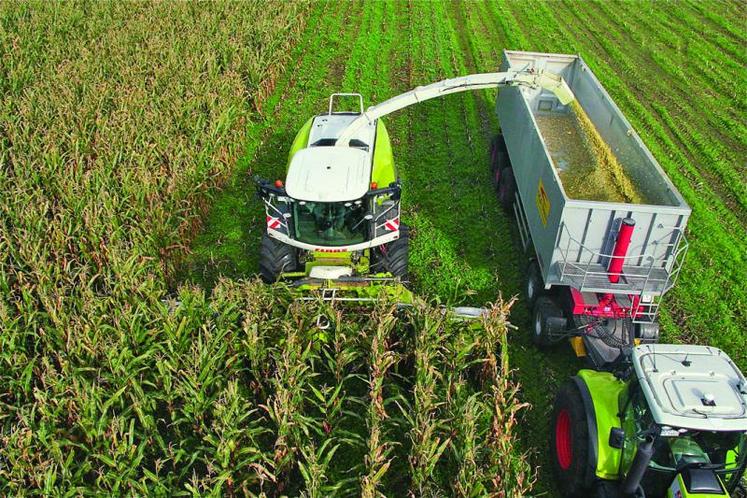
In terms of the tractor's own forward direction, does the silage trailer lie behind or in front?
behind

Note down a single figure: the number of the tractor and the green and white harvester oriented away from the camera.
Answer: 0

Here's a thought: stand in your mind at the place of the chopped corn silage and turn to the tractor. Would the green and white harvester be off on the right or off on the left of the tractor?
right

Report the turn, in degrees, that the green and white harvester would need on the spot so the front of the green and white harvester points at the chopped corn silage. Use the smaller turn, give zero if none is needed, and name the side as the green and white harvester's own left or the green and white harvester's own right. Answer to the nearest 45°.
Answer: approximately 135° to the green and white harvester's own left

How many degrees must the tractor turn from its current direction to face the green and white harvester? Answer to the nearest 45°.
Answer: approximately 135° to its right

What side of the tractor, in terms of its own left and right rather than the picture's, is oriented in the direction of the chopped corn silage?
back

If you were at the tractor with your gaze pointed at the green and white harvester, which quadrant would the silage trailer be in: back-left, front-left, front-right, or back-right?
front-right

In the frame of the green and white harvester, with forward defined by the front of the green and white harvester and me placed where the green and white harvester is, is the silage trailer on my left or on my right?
on my left

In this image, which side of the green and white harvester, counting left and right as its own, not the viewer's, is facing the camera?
front

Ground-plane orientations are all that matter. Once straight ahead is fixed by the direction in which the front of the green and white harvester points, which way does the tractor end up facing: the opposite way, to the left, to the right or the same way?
the same way

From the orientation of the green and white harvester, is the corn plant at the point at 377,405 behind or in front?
in front

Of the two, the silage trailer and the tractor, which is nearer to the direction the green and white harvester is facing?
the tractor
